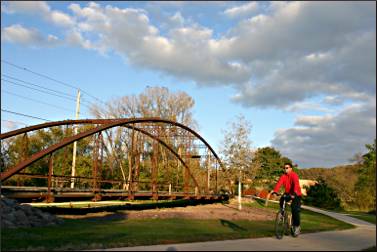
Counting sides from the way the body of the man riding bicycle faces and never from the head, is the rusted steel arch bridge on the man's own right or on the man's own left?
on the man's own right

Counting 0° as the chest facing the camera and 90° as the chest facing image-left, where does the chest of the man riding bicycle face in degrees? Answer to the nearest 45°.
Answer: approximately 45°

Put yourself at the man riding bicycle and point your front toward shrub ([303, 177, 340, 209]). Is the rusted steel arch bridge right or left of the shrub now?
left

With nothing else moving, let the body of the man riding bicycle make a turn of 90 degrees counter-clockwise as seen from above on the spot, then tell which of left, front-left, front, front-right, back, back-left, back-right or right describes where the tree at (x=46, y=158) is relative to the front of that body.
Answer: back
